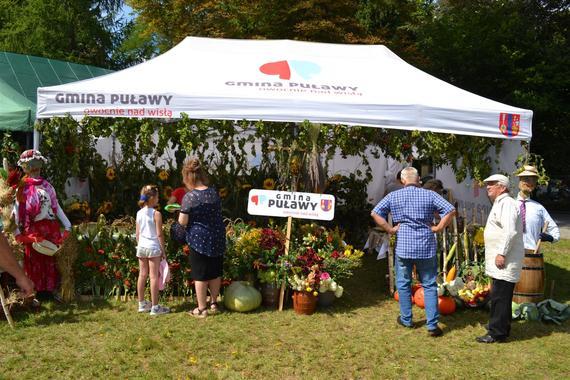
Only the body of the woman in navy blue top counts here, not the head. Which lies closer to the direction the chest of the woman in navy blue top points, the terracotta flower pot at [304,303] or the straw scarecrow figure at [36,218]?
the straw scarecrow figure

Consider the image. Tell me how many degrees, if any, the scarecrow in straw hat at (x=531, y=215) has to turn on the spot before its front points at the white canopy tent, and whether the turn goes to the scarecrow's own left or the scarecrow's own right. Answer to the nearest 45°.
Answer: approximately 45° to the scarecrow's own right

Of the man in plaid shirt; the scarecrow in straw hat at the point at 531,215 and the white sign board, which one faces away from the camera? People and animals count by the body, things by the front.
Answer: the man in plaid shirt

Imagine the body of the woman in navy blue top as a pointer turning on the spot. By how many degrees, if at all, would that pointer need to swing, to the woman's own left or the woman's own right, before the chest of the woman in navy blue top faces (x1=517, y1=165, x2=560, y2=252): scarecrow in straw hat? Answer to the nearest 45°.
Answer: approximately 135° to the woman's own right

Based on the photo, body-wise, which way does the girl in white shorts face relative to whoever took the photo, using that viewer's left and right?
facing away from the viewer and to the right of the viewer

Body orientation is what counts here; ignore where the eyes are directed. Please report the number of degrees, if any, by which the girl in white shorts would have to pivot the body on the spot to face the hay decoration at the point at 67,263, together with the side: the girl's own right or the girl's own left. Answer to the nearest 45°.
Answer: approximately 90° to the girl's own left

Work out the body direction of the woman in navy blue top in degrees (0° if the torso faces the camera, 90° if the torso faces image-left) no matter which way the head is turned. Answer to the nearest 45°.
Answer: approximately 135°

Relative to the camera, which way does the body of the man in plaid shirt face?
away from the camera

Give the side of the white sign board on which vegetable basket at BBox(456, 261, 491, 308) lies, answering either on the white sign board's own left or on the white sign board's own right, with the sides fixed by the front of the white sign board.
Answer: on the white sign board's own left

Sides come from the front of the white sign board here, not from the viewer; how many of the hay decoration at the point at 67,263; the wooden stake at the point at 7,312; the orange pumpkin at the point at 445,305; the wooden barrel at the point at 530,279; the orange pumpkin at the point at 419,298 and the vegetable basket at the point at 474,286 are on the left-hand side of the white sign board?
4

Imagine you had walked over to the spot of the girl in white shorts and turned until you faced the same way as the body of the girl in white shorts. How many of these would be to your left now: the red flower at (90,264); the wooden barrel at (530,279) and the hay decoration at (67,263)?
2

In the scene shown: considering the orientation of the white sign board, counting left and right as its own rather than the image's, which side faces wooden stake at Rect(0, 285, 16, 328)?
right

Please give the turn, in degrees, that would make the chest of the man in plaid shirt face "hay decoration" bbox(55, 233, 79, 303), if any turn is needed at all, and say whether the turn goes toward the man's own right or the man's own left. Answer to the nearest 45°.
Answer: approximately 90° to the man's own left
